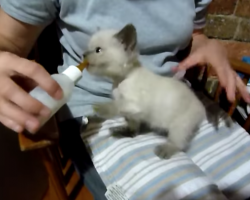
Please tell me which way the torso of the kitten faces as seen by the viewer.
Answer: to the viewer's left
